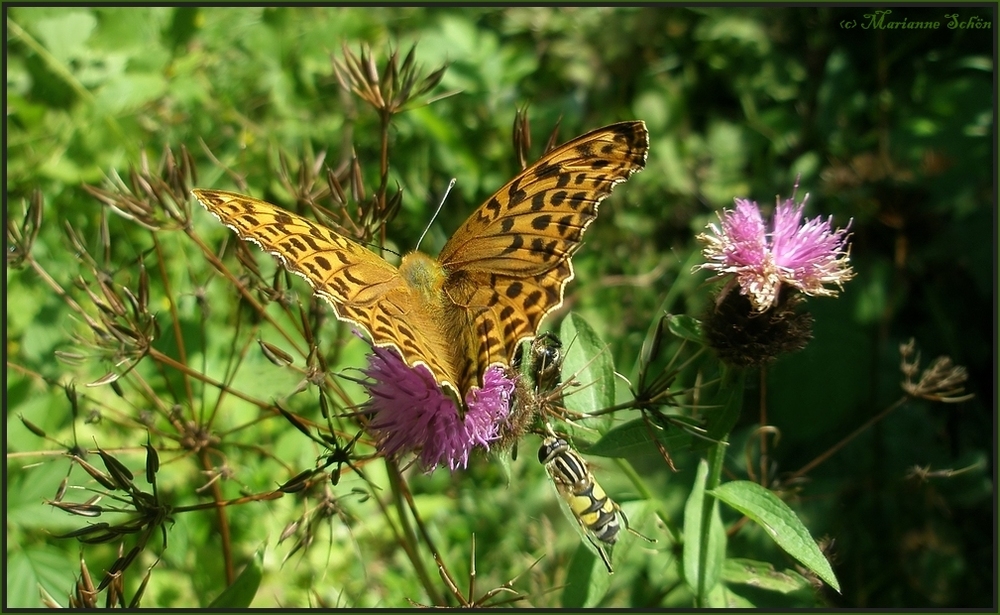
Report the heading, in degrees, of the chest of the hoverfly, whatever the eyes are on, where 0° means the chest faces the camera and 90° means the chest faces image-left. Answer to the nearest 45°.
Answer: approximately 135°

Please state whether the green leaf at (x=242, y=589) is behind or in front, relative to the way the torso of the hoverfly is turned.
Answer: in front
